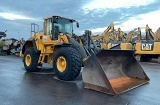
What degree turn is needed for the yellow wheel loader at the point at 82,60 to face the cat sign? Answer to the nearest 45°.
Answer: approximately 90° to its left

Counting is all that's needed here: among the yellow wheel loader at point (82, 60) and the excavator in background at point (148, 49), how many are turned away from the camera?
1

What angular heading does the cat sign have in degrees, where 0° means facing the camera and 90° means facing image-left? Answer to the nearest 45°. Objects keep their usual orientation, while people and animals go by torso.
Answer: approximately 0°

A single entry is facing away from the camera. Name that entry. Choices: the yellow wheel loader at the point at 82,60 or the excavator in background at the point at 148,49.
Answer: the excavator in background

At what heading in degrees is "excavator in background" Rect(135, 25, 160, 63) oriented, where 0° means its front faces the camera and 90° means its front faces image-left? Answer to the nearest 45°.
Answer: approximately 180°

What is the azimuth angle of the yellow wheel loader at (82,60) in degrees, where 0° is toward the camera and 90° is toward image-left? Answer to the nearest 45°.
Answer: approximately 315°
